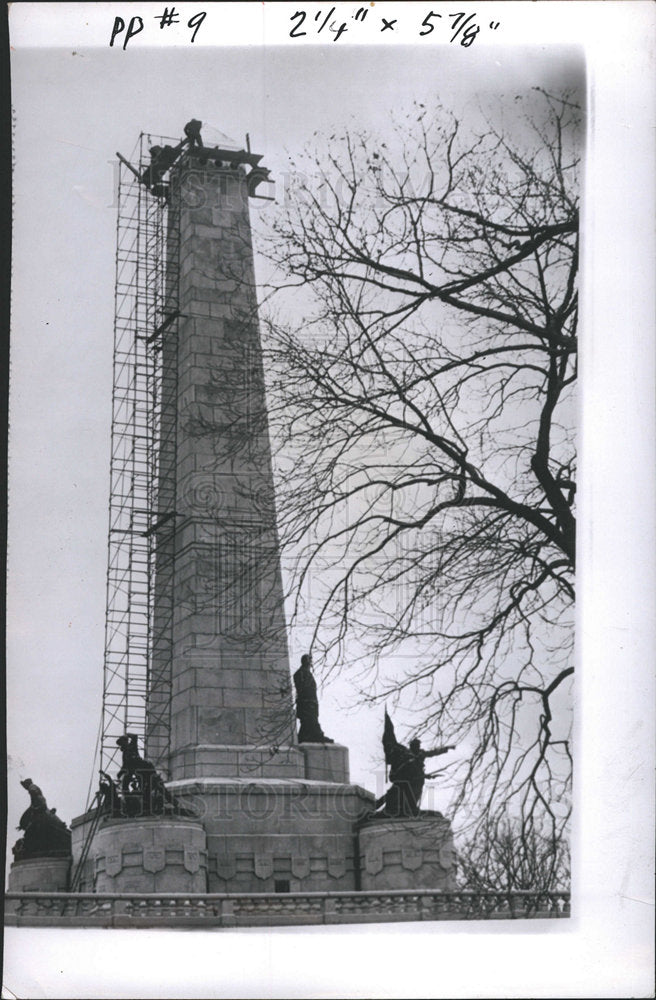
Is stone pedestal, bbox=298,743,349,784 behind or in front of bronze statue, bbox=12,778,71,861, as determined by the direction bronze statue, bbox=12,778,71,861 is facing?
behind

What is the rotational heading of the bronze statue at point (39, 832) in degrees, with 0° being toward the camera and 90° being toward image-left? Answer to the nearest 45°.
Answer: approximately 90°
